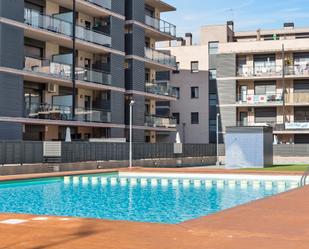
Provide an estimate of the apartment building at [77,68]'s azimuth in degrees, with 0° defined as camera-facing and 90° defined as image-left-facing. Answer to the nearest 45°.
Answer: approximately 315°

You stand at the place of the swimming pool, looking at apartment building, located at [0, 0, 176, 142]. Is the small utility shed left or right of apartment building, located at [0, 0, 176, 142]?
right

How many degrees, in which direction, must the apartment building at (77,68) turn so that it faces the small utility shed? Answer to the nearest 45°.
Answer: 0° — it already faces it

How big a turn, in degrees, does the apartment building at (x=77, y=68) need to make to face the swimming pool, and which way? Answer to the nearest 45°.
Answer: approximately 45° to its right

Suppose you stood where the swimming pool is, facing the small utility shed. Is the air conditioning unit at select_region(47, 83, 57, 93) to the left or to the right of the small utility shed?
left
